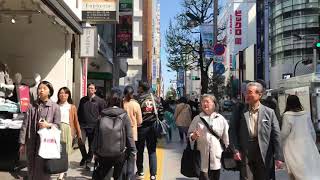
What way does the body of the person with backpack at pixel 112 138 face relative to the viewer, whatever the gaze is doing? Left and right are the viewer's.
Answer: facing away from the viewer

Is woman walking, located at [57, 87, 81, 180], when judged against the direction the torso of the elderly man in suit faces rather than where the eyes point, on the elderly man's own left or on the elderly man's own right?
on the elderly man's own right

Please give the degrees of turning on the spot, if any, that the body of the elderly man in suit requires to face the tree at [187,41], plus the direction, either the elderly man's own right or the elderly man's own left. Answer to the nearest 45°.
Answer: approximately 135° to the elderly man's own right
